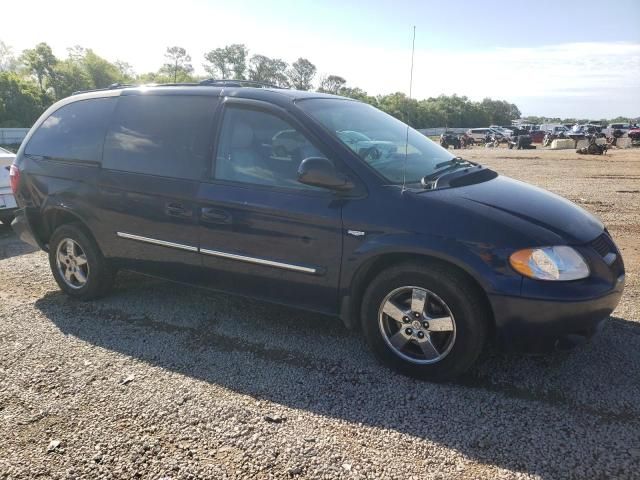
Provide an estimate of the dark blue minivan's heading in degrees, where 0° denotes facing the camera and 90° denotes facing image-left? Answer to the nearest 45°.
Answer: approximately 315°

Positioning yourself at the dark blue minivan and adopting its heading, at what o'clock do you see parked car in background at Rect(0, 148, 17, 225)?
The parked car in background is roughly at 6 o'clock from the dark blue minivan.
